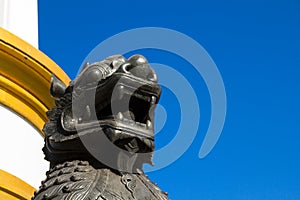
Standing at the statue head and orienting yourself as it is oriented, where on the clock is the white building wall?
The white building wall is roughly at 7 o'clock from the statue head.
